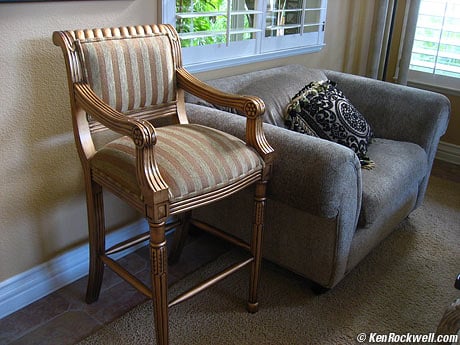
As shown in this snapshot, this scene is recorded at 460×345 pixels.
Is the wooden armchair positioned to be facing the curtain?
no

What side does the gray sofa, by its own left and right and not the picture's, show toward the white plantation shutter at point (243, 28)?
back

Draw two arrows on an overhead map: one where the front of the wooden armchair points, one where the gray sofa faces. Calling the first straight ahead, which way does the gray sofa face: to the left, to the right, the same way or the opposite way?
the same way

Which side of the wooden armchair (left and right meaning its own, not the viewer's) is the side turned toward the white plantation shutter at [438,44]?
left

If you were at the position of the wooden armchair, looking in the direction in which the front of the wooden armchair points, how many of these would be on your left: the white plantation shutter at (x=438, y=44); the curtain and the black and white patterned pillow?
3

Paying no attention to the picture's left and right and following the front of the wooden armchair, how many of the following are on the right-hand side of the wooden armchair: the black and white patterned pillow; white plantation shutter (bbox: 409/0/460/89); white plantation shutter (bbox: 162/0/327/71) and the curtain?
0

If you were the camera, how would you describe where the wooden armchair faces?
facing the viewer and to the right of the viewer

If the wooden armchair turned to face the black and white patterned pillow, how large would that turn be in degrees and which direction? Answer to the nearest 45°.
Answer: approximately 90° to its left
